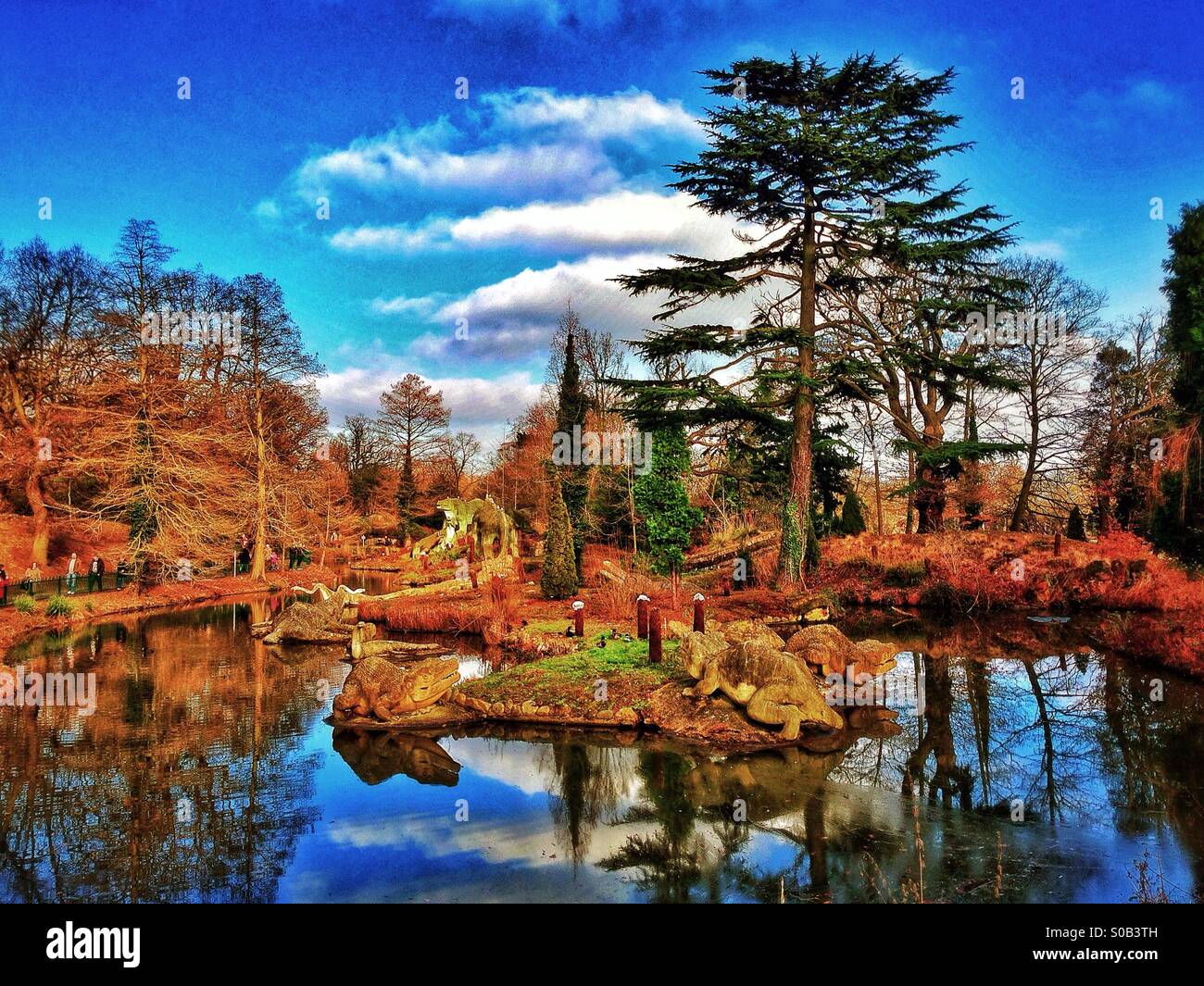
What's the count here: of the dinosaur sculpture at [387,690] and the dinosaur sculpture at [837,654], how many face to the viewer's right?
2

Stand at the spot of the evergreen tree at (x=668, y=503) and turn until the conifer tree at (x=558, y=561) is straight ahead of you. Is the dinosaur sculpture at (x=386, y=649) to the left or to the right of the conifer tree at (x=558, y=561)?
left

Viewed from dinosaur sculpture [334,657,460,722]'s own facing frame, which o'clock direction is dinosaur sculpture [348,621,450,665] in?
dinosaur sculpture [348,621,450,665] is roughly at 9 o'clock from dinosaur sculpture [334,657,460,722].

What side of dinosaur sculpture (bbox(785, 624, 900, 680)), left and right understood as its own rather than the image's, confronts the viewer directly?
right

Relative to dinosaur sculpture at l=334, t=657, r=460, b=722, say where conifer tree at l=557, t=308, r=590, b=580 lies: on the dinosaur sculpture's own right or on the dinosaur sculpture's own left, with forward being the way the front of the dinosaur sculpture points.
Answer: on the dinosaur sculpture's own left

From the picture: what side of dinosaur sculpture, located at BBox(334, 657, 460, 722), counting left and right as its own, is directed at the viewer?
right
